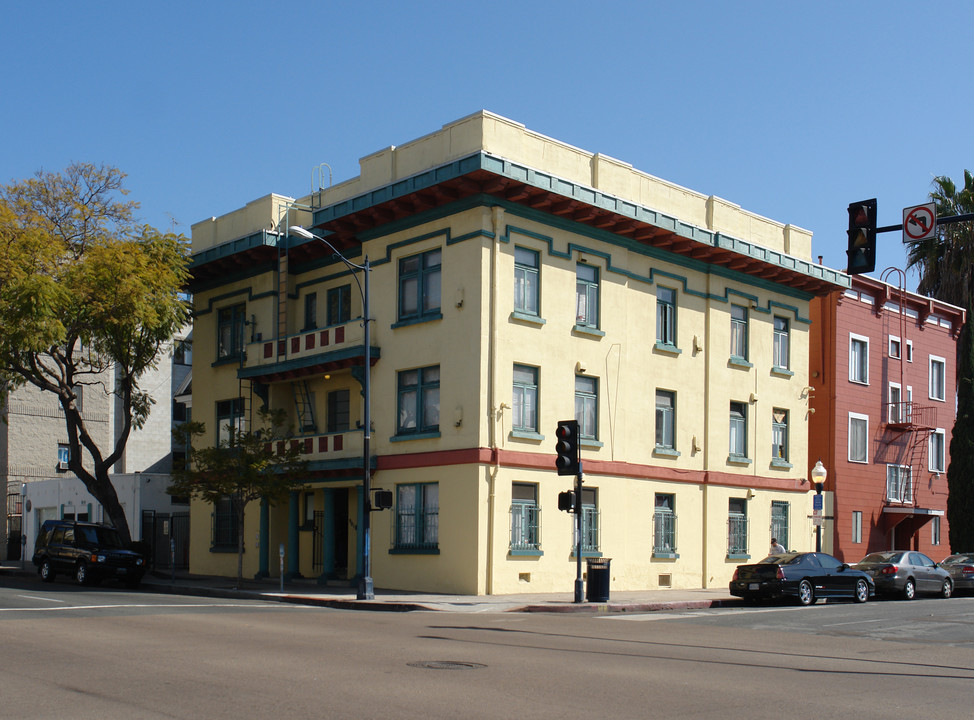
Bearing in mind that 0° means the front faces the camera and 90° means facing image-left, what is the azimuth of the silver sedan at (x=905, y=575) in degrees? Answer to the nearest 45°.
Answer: approximately 225°

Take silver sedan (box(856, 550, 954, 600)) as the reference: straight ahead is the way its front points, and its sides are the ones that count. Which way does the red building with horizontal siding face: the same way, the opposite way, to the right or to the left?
to the right

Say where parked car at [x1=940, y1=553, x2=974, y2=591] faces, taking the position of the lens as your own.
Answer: facing away from the viewer and to the right of the viewer

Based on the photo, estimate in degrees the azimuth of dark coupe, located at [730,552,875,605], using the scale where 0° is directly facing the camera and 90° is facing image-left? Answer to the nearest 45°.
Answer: approximately 225°

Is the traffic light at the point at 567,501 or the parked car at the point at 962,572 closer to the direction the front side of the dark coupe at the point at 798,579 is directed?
the parked car

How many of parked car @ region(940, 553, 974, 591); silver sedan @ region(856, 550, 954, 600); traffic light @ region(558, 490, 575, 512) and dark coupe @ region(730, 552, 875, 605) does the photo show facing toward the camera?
1

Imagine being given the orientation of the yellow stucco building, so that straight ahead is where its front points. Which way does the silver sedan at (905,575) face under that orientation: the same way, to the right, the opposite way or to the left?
the opposite way

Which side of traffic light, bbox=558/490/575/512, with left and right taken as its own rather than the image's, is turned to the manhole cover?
front

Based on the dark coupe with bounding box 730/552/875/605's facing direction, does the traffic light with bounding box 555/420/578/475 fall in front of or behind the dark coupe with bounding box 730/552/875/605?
behind

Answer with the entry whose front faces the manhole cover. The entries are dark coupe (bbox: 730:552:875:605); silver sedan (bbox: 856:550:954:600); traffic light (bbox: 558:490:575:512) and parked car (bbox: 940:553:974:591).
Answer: the traffic light

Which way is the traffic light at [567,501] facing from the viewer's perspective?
toward the camera

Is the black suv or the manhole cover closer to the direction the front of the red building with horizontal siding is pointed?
the manhole cover

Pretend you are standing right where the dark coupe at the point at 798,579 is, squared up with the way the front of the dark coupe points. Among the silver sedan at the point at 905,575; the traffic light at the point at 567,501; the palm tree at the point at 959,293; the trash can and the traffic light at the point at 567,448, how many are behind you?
3
